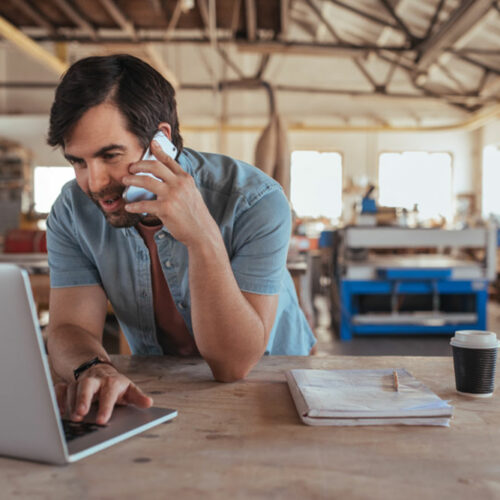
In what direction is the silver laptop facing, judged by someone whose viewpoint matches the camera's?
facing away from the viewer and to the right of the viewer

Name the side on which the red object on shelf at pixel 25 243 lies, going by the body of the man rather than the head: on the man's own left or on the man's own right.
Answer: on the man's own right

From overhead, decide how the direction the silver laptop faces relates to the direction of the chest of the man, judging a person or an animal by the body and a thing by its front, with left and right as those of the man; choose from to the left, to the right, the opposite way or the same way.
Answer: the opposite way

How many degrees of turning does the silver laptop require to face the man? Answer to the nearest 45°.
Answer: approximately 45° to its left

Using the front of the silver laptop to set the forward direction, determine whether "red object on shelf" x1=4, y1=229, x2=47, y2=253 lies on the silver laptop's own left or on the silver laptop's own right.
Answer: on the silver laptop's own left

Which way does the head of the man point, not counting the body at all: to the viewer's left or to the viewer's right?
to the viewer's left
